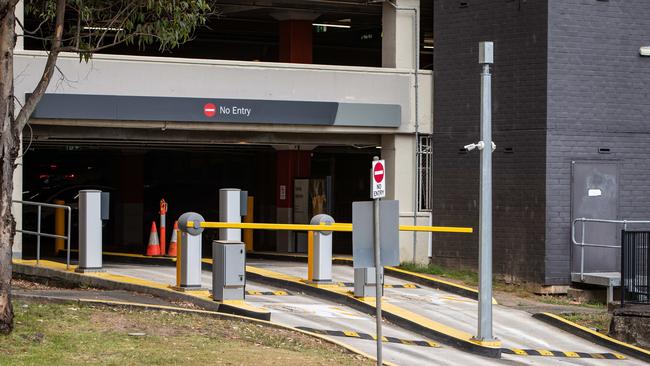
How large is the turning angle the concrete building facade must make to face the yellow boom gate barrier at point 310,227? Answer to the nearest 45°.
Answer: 0° — it already faces it

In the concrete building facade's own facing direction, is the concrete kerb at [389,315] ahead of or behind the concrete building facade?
ahead

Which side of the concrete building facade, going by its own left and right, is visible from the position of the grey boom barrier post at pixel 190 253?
front

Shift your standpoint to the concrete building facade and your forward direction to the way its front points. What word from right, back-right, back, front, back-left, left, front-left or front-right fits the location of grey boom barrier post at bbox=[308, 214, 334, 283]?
front

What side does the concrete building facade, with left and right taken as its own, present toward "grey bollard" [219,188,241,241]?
front

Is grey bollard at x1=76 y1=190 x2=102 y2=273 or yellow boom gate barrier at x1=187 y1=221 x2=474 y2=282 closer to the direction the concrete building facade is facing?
the yellow boom gate barrier

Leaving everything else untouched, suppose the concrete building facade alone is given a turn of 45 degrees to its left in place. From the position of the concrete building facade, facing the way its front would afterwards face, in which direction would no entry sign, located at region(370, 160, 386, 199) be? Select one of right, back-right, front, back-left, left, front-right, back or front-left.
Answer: front-right

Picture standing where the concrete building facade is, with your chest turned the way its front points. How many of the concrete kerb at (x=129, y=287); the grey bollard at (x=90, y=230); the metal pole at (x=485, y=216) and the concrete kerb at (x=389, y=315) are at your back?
0

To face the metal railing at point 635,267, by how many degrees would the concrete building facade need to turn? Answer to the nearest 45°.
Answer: approximately 45° to its left

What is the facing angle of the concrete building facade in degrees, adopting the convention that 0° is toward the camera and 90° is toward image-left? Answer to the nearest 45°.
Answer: approximately 0°

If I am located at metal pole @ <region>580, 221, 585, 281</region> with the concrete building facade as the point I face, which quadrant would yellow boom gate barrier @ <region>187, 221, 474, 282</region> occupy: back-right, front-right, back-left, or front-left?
front-left

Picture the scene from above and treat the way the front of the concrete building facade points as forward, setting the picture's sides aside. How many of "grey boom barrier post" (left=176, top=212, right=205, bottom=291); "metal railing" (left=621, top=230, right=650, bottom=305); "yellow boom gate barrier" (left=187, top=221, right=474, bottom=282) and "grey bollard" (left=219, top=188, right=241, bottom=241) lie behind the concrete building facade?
0
